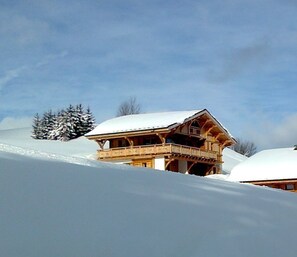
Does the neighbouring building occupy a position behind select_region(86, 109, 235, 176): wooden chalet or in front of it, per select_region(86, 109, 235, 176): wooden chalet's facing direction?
in front

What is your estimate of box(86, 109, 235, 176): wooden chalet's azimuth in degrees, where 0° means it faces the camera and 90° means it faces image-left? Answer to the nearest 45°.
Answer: approximately 315°
